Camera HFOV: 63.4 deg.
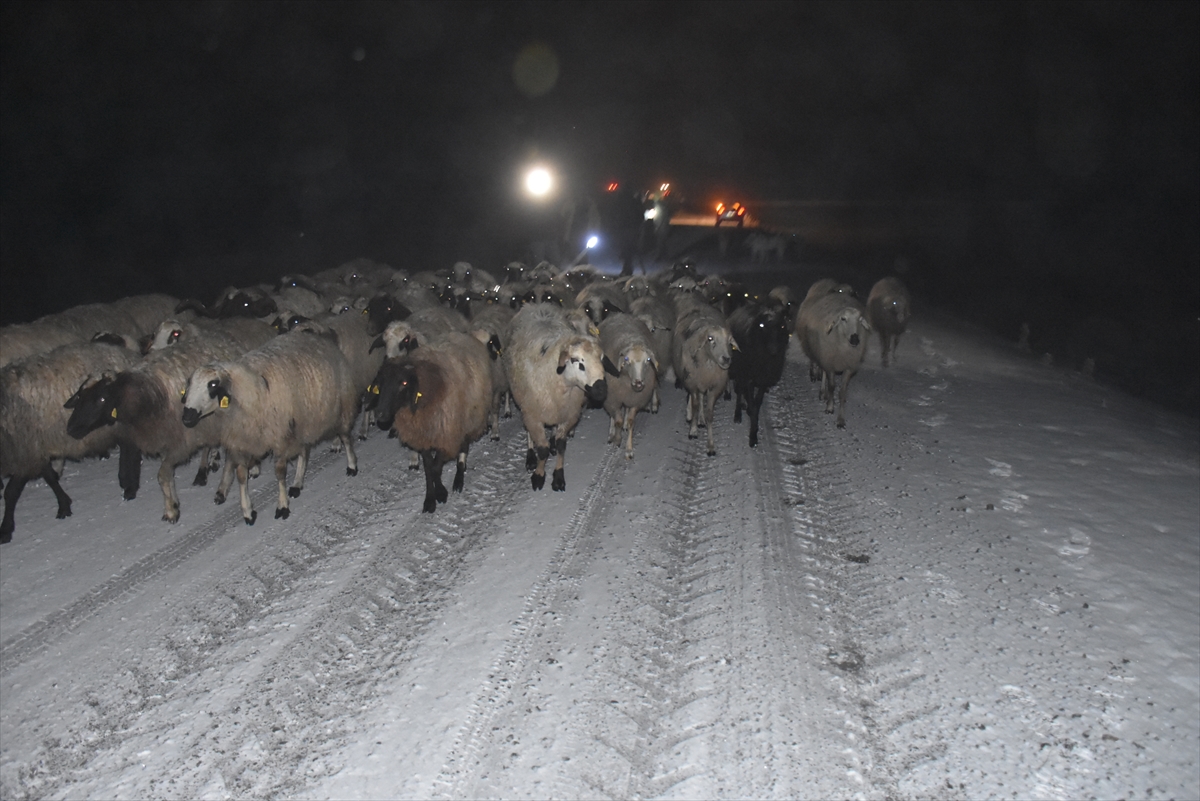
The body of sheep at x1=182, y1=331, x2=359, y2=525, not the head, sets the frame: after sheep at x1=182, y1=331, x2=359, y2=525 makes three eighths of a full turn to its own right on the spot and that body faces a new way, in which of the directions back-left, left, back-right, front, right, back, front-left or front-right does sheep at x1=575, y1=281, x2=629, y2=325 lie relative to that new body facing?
front-right

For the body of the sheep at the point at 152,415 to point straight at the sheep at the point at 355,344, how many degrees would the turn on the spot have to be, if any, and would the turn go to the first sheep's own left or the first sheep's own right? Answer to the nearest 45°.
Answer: approximately 180°

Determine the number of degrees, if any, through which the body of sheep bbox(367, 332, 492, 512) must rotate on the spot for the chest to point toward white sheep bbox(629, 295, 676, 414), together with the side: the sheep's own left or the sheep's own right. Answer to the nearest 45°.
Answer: approximately 180°

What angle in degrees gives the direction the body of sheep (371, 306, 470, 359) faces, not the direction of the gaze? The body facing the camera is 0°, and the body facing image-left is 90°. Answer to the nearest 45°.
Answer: approximately 45°

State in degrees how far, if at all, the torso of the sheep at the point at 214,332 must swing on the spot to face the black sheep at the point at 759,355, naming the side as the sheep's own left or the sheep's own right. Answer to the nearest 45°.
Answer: approximately 180°
